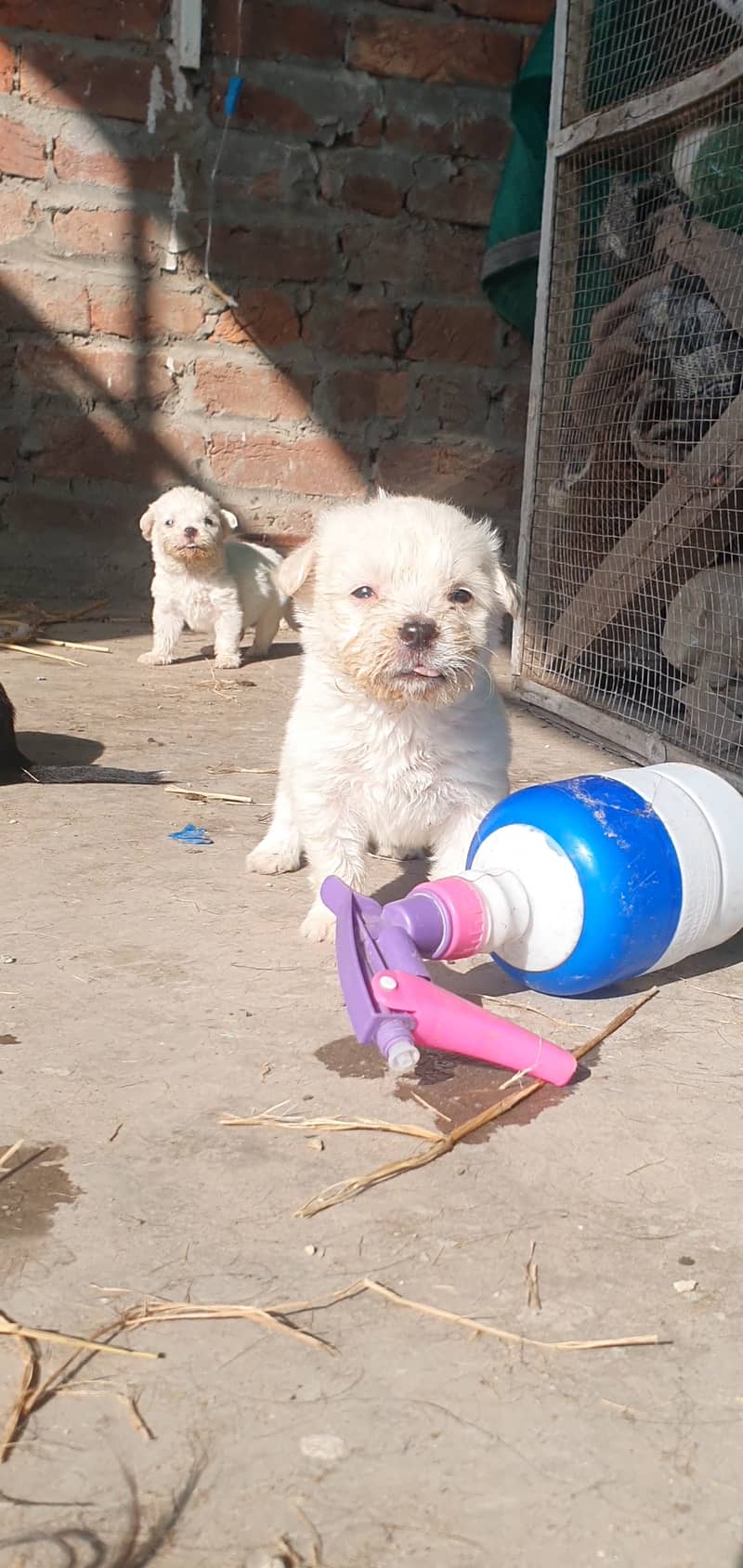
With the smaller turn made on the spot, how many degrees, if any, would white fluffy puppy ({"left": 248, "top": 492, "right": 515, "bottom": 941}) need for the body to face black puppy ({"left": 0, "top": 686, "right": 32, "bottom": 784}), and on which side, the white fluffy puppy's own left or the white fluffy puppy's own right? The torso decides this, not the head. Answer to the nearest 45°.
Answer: approximately 135° to the white fluffy puppy's own right

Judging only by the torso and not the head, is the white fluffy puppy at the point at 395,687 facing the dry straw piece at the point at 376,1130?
yes

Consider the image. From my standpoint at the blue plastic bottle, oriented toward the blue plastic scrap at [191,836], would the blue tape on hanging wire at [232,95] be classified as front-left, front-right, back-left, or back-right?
front-right

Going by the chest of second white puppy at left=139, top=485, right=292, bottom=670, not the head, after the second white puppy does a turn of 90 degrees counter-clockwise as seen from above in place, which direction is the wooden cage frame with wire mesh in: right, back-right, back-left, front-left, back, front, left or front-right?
front

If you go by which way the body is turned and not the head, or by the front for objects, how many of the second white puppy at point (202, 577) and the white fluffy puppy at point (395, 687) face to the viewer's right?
0

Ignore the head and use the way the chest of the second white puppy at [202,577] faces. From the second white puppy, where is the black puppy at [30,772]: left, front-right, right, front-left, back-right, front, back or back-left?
front-left

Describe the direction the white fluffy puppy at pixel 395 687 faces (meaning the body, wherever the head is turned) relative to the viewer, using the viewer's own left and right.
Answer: facing the viewer

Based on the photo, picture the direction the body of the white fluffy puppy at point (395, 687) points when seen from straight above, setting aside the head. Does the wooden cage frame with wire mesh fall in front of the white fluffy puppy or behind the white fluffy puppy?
behind

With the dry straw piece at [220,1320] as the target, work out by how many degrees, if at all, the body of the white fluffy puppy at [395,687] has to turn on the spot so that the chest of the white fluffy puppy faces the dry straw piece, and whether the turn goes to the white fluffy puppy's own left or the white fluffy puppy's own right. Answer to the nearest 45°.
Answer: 0° — it already faces it

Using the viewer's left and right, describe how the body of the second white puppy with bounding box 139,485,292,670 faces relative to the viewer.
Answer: facing the viewer and to the left of the viewer

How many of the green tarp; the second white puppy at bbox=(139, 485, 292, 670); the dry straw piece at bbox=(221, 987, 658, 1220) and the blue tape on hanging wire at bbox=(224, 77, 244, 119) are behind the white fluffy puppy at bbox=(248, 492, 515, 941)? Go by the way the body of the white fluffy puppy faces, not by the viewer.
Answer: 3

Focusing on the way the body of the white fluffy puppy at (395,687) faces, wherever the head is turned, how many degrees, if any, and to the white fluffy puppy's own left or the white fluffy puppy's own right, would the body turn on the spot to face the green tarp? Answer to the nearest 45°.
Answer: approximately 180°
